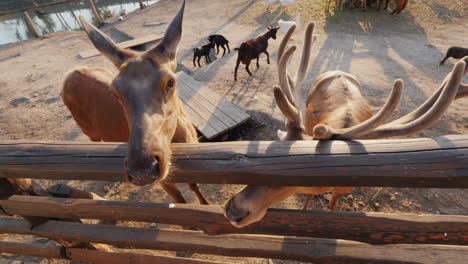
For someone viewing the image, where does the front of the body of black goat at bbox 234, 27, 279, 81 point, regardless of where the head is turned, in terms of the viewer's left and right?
facing away from the viewer and to the right of the viewer

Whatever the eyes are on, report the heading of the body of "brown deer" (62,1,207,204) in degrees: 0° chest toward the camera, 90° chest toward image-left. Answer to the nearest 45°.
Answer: approximately 315°

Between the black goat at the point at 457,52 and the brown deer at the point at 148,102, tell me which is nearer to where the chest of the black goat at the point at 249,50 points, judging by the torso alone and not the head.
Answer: the black goat

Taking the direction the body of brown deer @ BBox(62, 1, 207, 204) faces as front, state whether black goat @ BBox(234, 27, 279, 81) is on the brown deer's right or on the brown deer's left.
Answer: on the brown deer's left

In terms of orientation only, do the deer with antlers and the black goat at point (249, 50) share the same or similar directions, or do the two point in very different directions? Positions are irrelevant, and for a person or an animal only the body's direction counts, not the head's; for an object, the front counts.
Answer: very different directions
